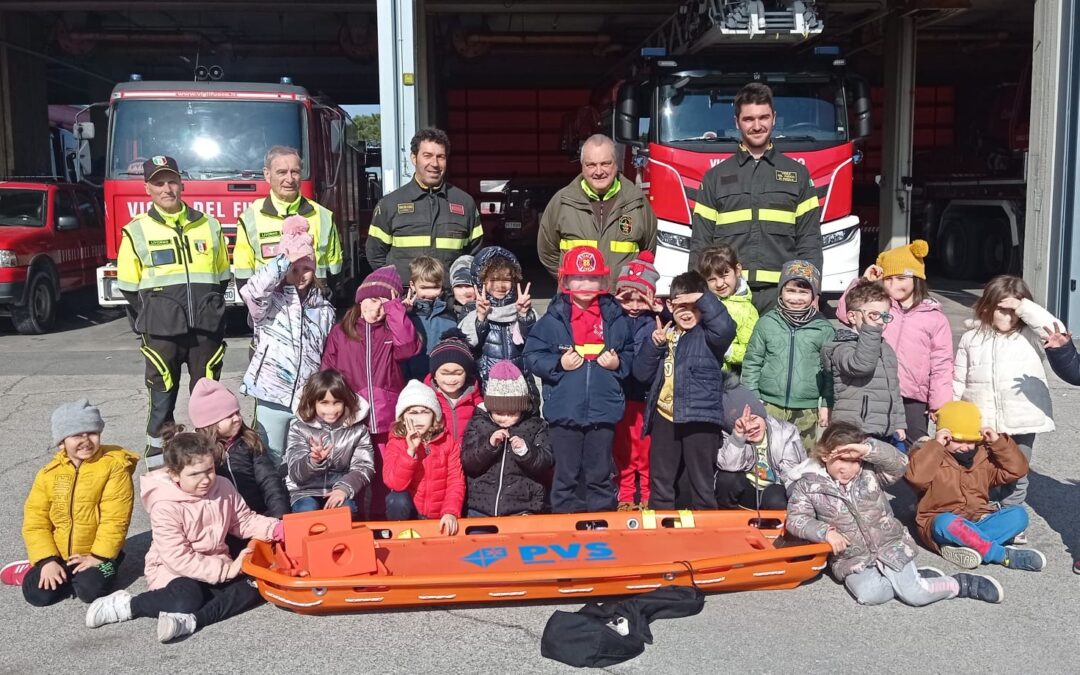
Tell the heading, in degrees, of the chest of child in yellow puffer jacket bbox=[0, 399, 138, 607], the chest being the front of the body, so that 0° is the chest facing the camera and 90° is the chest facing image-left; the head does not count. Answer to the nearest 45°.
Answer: approximately 0°

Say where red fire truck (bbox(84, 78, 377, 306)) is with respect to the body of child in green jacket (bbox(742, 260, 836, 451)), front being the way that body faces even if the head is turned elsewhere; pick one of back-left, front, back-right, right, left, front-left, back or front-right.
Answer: back-right

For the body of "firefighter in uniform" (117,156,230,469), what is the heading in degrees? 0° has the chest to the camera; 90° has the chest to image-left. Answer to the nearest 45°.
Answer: approximately 0°

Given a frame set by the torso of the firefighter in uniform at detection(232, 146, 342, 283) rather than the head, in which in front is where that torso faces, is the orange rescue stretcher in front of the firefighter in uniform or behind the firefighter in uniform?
in front

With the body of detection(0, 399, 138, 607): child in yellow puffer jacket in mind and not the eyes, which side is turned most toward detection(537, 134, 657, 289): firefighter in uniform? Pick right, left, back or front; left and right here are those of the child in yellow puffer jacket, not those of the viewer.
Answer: left

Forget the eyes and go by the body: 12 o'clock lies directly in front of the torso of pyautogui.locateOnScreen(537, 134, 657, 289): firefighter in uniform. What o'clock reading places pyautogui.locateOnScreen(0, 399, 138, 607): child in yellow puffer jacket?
The child in yellow puffer jacket is roughly at 2 o'clock from the firefighter in uniform.

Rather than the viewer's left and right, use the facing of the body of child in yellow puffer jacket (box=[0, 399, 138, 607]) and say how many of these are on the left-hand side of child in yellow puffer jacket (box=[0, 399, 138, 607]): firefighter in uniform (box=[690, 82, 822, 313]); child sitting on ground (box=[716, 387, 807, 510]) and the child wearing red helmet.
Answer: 3

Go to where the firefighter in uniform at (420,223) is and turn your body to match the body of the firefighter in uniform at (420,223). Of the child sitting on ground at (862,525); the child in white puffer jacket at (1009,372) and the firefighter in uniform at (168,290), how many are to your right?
1

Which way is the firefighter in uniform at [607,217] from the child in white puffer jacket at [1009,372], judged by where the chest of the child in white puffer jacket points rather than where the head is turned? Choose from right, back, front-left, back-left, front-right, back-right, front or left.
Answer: right

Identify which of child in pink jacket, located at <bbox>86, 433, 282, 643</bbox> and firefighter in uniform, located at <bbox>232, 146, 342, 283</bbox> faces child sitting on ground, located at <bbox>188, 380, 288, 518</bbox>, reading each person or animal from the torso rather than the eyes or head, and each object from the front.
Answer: the firefighter in uniform

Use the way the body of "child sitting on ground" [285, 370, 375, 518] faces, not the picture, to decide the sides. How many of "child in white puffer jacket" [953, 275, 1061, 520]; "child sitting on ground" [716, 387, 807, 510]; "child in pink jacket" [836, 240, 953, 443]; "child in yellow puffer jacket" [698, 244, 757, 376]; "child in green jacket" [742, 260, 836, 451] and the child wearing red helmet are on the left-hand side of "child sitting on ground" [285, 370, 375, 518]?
6

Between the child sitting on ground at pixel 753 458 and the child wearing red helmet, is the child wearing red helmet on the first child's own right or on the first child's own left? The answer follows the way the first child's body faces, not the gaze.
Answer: on the first child's own right

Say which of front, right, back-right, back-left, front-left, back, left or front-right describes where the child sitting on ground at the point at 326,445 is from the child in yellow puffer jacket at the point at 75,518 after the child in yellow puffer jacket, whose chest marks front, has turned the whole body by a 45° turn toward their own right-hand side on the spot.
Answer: back-left
